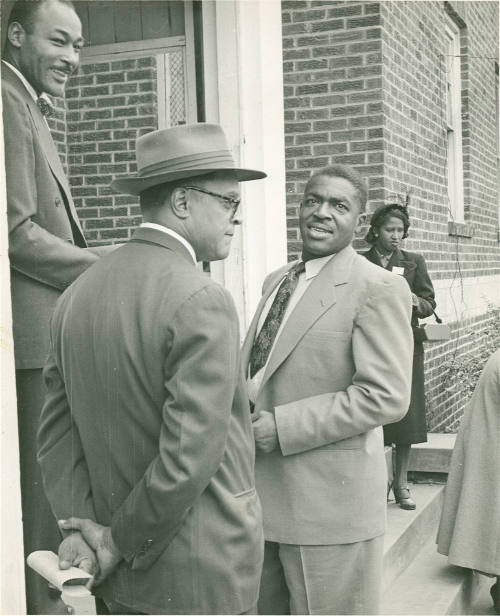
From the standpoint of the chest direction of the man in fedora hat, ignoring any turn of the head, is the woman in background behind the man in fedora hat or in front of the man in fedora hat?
in front

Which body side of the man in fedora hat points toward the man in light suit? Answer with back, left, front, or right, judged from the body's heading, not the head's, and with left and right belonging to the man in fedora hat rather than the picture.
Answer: front

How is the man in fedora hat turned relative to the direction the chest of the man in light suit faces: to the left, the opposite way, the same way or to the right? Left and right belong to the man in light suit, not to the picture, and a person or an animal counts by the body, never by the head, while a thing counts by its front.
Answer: the opposite way

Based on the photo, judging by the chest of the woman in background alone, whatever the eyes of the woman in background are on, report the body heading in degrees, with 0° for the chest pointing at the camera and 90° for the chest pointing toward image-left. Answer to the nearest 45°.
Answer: approximately 0°

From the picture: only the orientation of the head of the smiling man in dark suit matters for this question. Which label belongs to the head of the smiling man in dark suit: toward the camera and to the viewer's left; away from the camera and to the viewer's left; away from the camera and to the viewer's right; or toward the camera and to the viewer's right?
toward the camera and to the viewer's right

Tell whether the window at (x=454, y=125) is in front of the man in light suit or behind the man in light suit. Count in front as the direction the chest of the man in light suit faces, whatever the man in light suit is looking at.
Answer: behind

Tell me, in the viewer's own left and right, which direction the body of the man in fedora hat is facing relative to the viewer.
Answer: facing away from the viewer and to the right of the viewer

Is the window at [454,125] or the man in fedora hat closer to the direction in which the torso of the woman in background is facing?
the man in fedora hat

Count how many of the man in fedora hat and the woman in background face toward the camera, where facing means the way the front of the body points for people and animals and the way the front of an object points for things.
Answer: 1

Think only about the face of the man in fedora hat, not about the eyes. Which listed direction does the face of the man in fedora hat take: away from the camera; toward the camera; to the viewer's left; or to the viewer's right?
to the viewer's right

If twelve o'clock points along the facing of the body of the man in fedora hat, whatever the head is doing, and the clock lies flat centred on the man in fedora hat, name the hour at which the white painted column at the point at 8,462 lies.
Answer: The white painted column is roughly at 9 o'clock from the man in fedora hat.

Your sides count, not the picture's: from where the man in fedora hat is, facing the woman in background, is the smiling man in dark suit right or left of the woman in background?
left

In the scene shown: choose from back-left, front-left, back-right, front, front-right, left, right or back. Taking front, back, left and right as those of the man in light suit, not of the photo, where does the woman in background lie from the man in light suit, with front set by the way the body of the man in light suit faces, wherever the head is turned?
back-right
